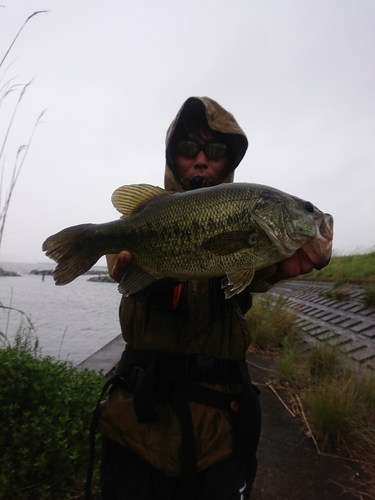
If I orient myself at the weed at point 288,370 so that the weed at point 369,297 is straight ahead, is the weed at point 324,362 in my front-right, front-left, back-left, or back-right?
front-right

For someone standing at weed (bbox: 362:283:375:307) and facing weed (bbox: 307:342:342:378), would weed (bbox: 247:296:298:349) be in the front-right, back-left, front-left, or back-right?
front-right

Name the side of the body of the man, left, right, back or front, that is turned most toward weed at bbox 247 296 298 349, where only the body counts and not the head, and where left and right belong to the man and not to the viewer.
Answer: back

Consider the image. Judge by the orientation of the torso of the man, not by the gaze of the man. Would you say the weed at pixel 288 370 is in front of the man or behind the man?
behind

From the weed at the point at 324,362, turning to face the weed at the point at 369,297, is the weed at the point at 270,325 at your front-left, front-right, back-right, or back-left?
front-left

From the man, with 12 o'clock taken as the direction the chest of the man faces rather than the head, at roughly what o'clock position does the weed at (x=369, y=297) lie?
The weed is roughly at 7 o'clock from the man.

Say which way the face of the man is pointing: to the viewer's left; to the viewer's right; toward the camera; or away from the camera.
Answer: toward the camera

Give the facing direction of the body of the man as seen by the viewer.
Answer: toward the camera

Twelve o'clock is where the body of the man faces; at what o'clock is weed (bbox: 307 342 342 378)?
The weed is roughly at 7 o'clock from the man.
